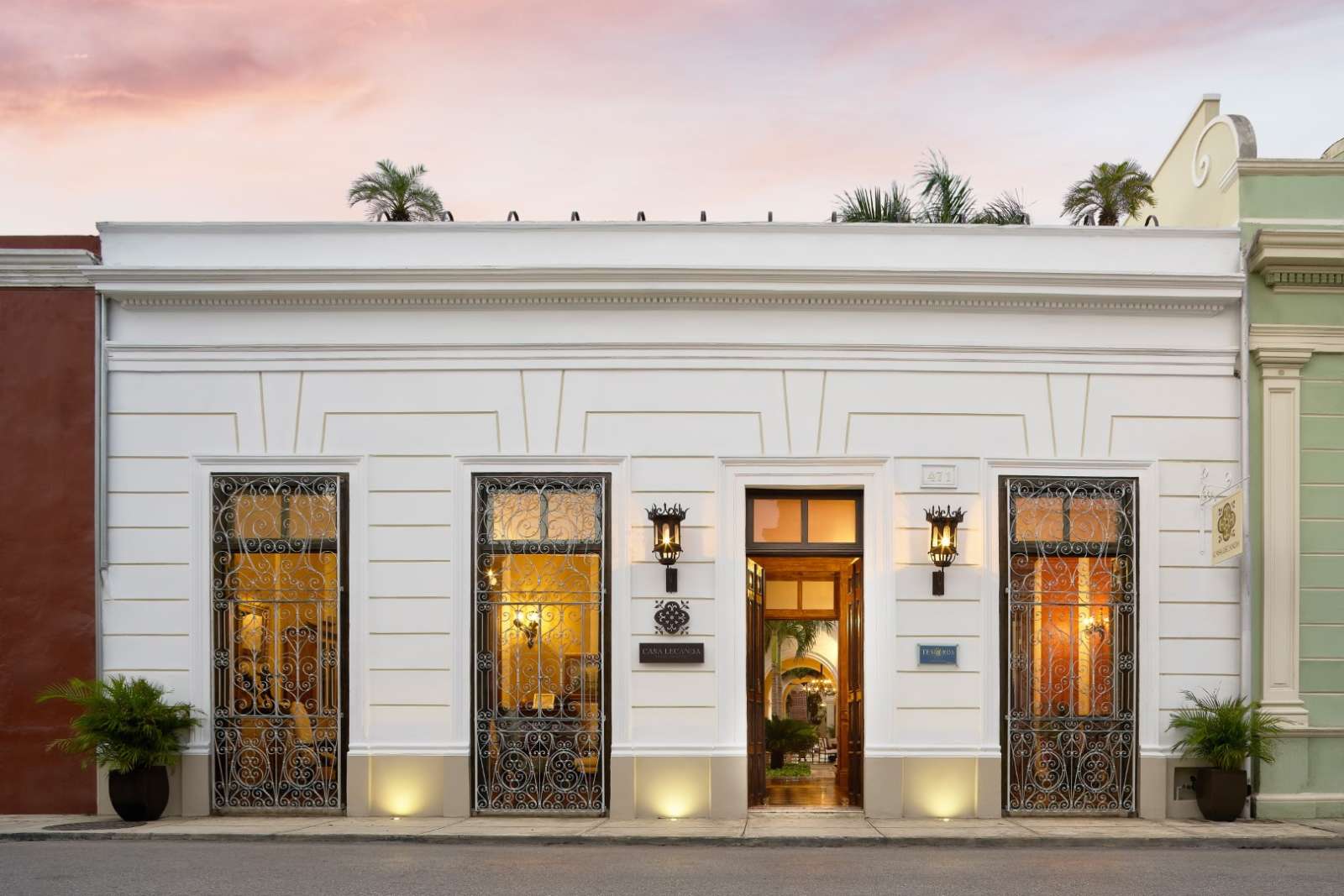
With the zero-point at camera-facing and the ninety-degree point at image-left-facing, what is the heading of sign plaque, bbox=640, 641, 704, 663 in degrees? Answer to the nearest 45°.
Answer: approximately 0°

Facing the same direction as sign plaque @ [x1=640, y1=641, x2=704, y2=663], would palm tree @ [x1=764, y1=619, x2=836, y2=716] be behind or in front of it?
behind

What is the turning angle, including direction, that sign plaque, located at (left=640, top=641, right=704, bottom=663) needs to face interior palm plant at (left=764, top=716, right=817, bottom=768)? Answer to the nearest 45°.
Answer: approximately 180°

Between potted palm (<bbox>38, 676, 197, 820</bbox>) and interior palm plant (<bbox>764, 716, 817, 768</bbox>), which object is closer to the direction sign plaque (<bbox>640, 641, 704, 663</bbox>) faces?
the potted palm

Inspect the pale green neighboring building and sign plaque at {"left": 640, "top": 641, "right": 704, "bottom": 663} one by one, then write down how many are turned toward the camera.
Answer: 2

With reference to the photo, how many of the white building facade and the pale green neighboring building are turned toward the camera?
2

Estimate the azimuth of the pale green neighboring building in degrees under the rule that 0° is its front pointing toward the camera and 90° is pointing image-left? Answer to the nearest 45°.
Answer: approximately 0°
